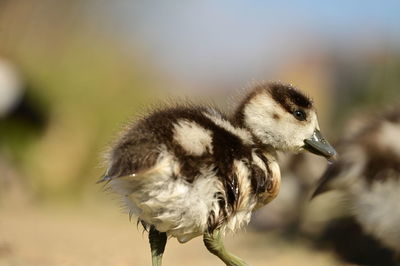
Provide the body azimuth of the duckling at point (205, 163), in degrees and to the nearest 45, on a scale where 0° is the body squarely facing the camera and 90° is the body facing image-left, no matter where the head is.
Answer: approximately 270°

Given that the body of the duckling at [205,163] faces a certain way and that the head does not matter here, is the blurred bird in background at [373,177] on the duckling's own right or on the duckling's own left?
on the duckling's own left
